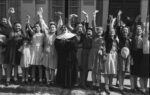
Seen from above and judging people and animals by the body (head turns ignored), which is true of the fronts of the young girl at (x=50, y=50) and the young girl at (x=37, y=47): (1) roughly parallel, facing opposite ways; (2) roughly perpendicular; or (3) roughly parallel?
roughly parallel

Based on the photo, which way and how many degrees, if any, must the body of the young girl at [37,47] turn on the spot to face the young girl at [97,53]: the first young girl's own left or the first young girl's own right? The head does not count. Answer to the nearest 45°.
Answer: approximately 90° to the first young girl's own left

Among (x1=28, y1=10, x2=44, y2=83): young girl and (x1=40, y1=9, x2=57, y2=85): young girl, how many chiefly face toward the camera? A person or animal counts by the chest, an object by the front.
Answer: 2

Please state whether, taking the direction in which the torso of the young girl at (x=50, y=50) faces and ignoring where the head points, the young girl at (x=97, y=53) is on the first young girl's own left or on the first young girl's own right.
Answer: on the first young girl's own left

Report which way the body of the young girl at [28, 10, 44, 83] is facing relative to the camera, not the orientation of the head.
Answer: toward the camera

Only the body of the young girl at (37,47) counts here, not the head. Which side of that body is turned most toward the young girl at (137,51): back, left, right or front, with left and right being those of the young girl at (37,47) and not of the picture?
left
